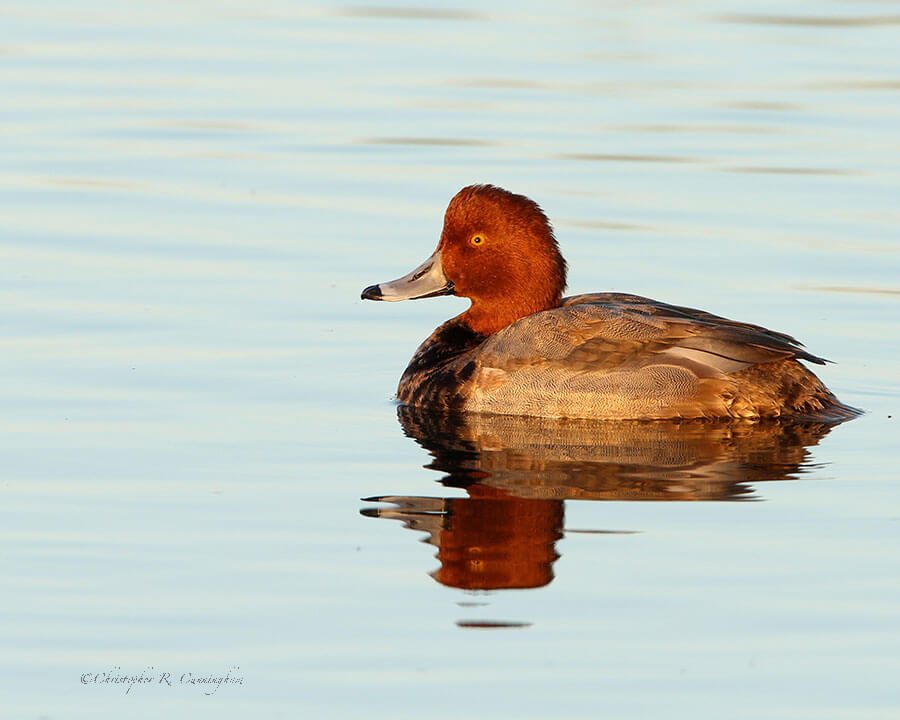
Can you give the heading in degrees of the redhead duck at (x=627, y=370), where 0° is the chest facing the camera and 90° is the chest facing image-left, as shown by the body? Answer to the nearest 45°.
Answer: approximately 90°
